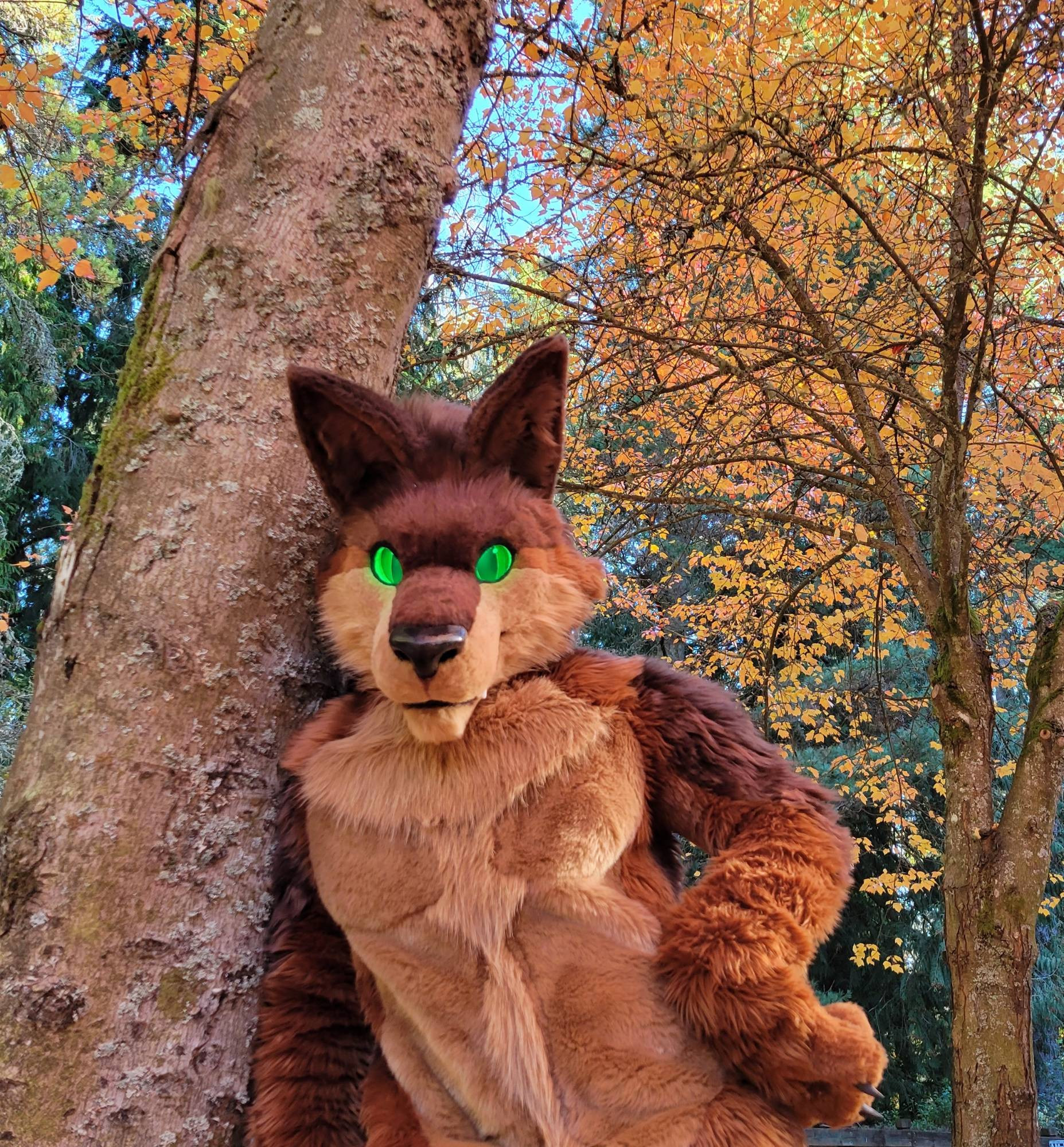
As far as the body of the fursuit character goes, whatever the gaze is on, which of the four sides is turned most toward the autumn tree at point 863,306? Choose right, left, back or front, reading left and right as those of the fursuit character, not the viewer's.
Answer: back

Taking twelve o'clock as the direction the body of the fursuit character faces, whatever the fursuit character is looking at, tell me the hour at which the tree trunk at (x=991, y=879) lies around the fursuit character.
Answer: The tree trunk is roughly at 7 o'clock from the fursuit character.

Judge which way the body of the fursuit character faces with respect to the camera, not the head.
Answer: toward the camera
